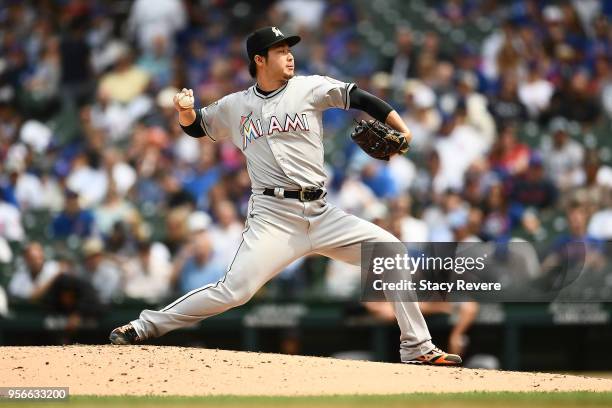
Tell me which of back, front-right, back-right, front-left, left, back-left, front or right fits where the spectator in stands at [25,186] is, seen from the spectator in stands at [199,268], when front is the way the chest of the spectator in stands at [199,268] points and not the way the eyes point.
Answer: back-right

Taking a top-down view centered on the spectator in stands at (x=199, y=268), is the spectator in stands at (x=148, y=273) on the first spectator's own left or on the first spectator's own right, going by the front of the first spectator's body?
on the first spectator's own right

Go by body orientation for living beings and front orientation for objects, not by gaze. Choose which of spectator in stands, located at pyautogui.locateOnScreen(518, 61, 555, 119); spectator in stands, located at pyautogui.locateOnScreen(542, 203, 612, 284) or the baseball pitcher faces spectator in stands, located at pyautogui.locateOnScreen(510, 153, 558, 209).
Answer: spectator in stands, located at pyautogui.locateOnScreen(518, 61, 555, 119)

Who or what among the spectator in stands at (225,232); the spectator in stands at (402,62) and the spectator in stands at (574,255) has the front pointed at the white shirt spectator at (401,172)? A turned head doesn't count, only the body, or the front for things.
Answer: the spectator in stands at (402,62)

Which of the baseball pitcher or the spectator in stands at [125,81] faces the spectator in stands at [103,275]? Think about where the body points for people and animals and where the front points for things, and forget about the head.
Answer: the spectator in stands at [125,81]

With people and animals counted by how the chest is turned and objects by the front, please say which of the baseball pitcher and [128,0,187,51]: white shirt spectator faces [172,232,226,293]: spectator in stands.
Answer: the white shirt spectator

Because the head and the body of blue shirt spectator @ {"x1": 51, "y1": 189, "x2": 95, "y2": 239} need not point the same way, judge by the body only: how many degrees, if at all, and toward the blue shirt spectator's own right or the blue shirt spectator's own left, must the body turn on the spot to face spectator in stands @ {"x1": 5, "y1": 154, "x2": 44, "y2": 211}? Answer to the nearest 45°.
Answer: approximately 135° to the blue shirt spectator's own right
